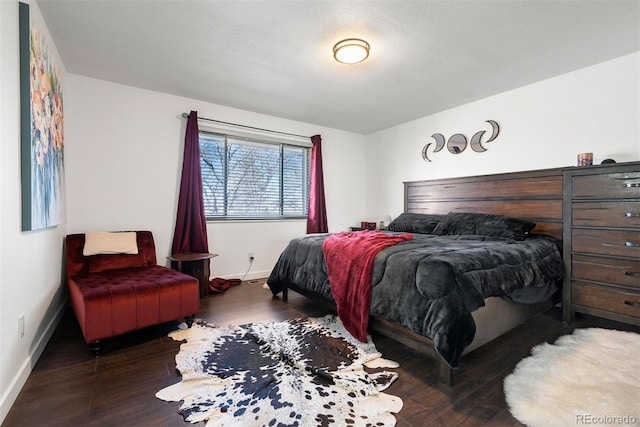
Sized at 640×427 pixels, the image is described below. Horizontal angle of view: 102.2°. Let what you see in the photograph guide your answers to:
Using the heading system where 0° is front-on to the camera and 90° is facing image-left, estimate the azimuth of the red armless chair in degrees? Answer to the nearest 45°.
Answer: approximately 315°

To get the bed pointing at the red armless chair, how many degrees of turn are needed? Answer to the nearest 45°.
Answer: approximately 45° to its right

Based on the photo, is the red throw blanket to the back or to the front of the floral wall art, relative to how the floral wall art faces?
to the front

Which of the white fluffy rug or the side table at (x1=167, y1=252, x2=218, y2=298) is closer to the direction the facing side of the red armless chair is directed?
the white fluffy rug

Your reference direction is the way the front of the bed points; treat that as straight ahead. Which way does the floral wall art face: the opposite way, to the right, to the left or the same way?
the opposite way

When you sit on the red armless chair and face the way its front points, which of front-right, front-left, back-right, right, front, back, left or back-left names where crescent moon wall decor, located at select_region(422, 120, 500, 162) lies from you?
front-left

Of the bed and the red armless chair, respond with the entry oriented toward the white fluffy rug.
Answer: the red armless chair

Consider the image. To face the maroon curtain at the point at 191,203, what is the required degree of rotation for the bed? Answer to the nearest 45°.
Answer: approximately 45° to its right

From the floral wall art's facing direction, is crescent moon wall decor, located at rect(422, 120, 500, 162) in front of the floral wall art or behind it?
in front

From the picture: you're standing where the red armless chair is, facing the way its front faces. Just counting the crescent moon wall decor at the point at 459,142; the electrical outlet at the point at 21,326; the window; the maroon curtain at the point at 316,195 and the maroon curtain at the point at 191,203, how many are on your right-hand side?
1

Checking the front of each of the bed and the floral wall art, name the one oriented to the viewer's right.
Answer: the floral wall art

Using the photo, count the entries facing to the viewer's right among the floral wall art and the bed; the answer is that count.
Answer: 1

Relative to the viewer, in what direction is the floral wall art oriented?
to the viewer's right

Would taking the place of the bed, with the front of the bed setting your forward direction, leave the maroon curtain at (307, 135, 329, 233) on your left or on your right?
on your right

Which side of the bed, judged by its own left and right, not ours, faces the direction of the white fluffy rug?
left

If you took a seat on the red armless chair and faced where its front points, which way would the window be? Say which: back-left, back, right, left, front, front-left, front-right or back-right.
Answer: left

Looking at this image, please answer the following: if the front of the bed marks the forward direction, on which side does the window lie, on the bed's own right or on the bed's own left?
on the bed's own right

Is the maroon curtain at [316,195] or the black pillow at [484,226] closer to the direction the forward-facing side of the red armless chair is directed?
the black pillow
